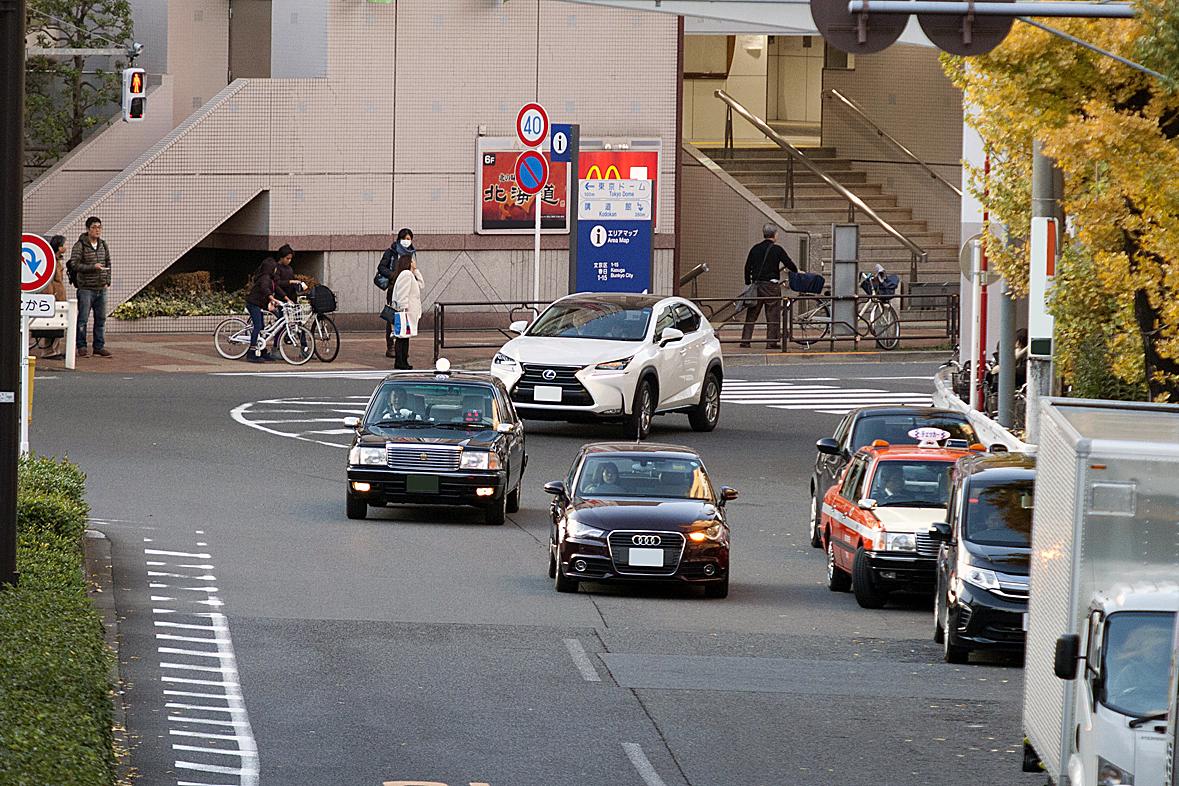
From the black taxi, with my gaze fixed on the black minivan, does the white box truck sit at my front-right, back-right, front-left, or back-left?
front-right

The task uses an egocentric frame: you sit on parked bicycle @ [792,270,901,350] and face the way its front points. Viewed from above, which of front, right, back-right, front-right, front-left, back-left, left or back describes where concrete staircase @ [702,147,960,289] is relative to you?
left

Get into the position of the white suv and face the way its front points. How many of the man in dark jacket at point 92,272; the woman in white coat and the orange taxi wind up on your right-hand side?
2

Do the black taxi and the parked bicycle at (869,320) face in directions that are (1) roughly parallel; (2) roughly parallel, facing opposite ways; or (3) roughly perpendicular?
roughly perpendicular

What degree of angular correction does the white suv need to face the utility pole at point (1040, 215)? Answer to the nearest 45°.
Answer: approximately 90° to its left

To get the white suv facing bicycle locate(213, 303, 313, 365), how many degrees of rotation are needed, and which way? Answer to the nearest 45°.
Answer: approximately 90° to its right

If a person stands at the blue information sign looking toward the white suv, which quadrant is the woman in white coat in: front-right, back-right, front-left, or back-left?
front-right

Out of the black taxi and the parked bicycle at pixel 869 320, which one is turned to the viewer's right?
the parked bicycle

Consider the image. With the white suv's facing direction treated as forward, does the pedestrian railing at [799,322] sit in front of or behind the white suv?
behind

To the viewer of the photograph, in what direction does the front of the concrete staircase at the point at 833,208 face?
facing the viewer and to the right of the viewer

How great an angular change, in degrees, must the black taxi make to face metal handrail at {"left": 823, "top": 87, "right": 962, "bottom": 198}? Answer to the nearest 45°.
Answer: approximately 180°

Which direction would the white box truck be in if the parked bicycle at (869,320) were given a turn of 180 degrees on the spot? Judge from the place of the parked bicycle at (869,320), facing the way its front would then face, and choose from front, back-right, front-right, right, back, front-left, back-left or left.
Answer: left

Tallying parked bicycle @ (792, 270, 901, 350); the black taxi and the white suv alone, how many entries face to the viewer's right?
1

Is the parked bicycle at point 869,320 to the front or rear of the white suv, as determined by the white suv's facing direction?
to the rear

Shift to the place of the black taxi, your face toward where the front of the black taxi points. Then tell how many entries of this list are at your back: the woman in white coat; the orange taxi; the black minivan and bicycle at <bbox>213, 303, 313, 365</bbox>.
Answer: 2

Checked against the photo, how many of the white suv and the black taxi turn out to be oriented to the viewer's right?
0

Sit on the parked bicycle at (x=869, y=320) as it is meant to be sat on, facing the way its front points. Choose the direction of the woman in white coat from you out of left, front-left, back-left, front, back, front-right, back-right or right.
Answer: back-right

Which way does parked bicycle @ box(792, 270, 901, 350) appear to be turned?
to the viewer's right

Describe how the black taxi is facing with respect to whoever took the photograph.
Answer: facing the viewer

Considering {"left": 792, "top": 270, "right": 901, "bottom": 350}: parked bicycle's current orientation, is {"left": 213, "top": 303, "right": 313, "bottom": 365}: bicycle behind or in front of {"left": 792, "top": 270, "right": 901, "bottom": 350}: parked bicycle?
behind

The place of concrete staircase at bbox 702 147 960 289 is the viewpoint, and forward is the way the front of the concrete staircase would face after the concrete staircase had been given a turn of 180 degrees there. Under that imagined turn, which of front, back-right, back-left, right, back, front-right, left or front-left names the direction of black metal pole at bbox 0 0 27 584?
back-left

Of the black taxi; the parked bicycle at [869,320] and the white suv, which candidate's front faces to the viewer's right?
the parked bicycle

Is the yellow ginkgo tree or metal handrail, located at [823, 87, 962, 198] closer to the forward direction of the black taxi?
the yellow ginkgo tree
